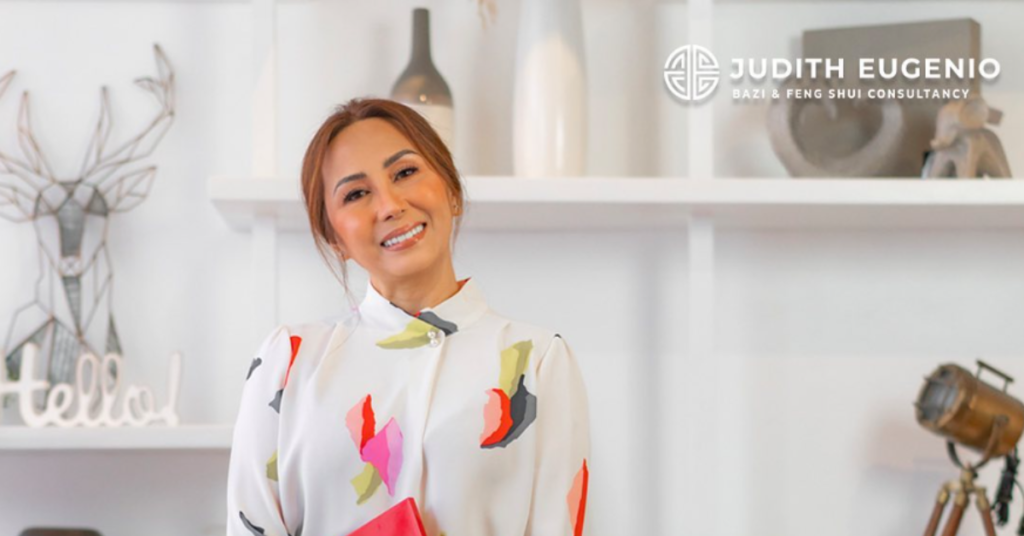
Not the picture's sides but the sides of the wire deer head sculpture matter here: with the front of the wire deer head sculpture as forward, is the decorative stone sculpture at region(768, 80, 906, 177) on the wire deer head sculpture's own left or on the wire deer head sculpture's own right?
on the wire deer head sculpture's own left

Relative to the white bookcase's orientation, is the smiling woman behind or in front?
in front

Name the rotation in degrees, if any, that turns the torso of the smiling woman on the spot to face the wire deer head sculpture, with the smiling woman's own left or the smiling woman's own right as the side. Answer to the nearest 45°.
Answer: approximately 135° to the smiling woman's own right

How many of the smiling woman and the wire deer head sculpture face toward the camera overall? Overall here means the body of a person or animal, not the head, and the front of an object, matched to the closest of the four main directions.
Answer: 2

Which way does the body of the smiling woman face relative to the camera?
toward the camera

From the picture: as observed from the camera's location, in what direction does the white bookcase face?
facing the viewer

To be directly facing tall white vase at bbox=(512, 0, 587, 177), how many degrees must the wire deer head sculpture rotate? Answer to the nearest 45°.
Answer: approximately 45° to its left

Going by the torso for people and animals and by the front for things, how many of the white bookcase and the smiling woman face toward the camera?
2
